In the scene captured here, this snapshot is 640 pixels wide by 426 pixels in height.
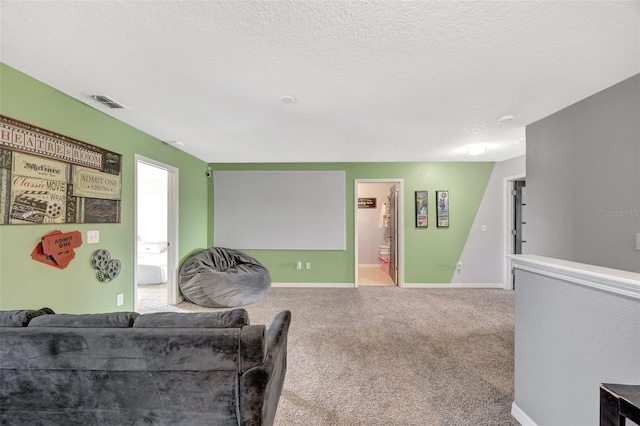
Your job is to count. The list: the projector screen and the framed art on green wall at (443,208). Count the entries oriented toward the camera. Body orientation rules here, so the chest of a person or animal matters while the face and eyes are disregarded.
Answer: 2

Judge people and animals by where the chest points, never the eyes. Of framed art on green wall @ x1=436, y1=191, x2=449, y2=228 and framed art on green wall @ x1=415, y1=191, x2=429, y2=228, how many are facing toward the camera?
2

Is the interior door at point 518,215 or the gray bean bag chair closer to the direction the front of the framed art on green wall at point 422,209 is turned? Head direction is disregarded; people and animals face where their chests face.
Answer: the gray bean bag chair

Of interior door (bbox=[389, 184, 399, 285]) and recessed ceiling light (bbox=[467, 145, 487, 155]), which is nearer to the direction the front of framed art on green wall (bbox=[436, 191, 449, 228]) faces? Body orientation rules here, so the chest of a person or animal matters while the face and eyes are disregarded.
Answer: the recessed ceiling light

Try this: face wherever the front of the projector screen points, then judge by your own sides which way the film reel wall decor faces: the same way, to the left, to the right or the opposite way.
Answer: to the left

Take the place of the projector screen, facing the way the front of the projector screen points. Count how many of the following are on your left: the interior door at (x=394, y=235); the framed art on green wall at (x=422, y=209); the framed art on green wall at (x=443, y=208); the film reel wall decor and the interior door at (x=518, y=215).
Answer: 4

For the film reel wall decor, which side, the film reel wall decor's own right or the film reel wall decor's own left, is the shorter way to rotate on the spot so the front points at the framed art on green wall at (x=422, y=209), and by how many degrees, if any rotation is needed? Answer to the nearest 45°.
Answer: approximately 45° to the film reel wall decor's own left

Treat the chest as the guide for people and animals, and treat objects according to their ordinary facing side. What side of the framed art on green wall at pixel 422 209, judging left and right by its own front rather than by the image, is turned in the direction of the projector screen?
right

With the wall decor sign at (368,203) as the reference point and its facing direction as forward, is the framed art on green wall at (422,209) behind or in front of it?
in front

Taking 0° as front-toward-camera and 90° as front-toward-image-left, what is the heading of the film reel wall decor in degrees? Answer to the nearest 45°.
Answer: approximately 315°

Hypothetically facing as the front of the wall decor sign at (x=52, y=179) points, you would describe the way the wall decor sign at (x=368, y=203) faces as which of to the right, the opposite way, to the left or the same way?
to the right

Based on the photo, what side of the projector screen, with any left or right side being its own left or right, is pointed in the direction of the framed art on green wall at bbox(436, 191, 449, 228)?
left
